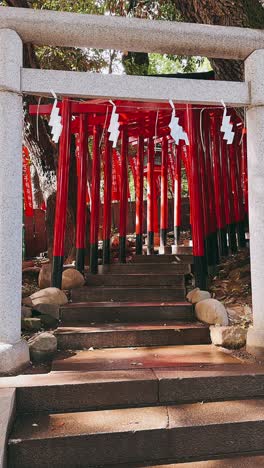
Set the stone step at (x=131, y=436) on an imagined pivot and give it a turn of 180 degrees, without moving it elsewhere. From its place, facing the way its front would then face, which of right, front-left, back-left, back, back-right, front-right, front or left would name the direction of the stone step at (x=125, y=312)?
front

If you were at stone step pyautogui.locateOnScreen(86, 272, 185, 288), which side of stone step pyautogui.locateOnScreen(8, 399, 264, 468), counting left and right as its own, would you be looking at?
back

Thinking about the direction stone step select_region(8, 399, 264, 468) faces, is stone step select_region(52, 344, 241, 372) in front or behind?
behind

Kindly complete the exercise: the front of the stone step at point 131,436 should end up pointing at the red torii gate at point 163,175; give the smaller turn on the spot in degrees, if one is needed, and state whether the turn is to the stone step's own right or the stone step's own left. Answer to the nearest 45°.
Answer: approximately 180°

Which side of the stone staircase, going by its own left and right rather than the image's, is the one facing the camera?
front

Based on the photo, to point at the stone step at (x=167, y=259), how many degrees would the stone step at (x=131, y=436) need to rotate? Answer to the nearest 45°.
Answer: approximately 180°

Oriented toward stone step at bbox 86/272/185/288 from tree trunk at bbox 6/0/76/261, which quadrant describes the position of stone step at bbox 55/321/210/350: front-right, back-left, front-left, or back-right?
front-right

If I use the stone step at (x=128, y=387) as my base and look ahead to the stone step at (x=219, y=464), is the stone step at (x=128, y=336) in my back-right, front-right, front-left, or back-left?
back-left

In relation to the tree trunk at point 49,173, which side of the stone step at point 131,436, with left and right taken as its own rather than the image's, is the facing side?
back
